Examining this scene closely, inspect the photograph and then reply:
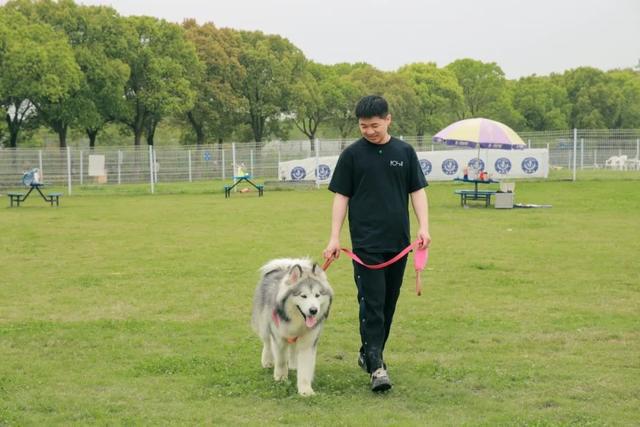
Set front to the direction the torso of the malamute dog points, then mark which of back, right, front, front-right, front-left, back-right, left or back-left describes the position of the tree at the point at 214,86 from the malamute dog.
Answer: back-left

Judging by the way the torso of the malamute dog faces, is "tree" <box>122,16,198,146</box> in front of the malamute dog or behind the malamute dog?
behind

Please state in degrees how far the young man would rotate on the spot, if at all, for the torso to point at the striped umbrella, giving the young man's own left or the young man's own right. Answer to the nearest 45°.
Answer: approximately 180°

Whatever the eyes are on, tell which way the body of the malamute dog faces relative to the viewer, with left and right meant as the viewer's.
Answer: facing the viewer and to the right of the viewer

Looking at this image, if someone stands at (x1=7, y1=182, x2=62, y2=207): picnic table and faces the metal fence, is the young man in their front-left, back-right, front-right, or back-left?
back-right

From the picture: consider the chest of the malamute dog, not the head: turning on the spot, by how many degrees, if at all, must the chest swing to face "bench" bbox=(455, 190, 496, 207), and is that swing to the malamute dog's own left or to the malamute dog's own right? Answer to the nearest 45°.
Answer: approximately 135° to the malamute dog's own left

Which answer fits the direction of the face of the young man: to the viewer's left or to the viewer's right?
to the viewer's left

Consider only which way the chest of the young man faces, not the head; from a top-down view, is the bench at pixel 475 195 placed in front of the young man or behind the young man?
behind

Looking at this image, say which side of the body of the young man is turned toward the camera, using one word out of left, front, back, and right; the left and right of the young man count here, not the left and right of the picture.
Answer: front

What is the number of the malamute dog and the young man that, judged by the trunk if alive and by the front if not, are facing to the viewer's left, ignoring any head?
0

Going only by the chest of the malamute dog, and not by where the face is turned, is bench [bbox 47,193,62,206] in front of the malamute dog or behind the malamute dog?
behind

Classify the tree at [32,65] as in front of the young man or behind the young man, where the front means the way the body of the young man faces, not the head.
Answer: behind
